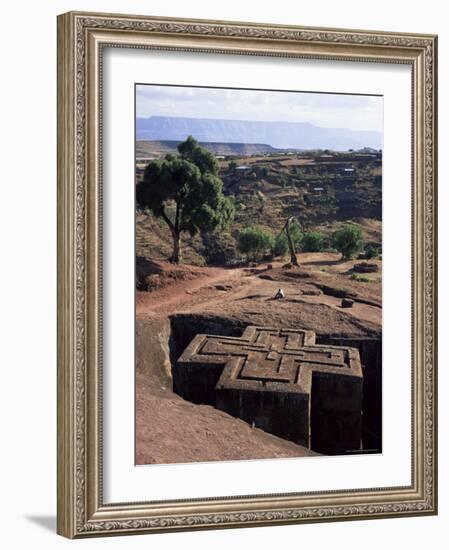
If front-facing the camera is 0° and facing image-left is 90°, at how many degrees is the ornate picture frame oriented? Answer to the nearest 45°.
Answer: approximately 315°
